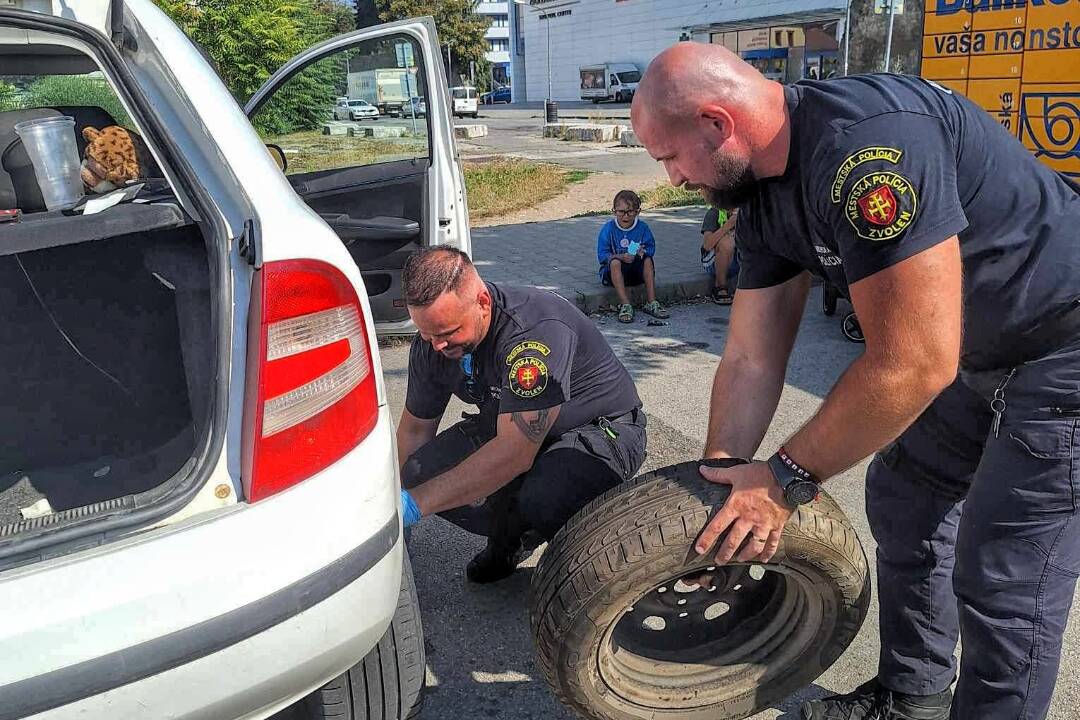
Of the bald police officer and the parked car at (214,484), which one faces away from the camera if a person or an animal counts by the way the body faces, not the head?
the parked car

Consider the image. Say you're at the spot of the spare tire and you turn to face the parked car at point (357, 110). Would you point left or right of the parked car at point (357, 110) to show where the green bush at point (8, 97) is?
left

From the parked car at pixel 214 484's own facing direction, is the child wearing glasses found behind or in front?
in front

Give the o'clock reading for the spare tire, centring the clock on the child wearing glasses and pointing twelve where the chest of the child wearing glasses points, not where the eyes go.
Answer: The spare tire is roughly at 12 o'clock from the child wearing glasses.

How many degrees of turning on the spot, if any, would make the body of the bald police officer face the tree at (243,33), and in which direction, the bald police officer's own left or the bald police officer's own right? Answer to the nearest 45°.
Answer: approximately 45° to the bald police officer's own right

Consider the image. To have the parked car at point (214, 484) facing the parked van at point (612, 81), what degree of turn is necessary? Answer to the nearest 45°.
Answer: approximately 45° to its right

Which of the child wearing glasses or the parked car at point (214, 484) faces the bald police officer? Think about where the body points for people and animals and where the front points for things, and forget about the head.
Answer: the child wearing glasses

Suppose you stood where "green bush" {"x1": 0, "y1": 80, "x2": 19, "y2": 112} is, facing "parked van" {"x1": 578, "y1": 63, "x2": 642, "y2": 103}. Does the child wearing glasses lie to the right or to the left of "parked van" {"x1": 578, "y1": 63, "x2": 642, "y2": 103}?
right

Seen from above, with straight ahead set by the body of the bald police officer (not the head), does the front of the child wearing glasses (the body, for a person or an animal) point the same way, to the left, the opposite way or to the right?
to the left

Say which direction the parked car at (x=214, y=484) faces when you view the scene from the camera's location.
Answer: facing away from the viewer

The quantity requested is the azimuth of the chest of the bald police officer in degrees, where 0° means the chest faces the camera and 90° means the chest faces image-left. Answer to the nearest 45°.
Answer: approximately 90°
